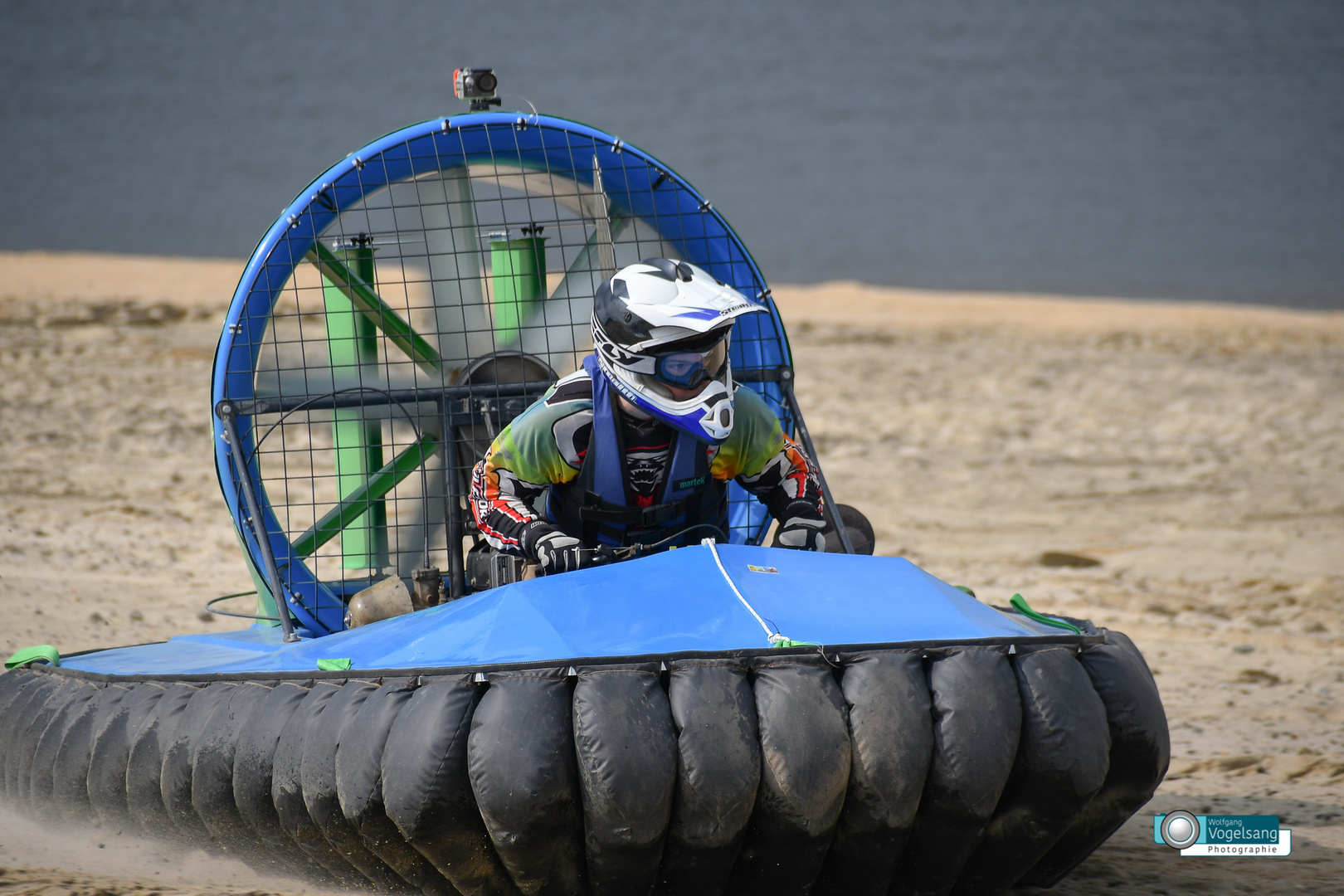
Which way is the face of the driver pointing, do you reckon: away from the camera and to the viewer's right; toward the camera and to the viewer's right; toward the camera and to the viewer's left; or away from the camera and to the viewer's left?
toward the camera and to the viewer's right

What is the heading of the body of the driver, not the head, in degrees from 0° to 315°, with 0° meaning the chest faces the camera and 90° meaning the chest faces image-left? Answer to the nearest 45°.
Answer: approximately 315°
